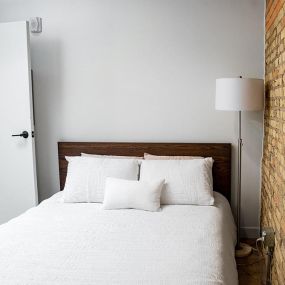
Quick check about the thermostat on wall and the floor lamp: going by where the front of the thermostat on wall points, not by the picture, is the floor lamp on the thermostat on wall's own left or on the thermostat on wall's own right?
on the thermostat on wall's own left

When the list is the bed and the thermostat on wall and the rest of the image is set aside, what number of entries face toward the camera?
2

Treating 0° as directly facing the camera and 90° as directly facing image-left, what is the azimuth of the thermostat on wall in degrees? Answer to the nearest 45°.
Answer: approximately 0°

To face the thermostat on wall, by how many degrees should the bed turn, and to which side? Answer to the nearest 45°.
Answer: approximately 135° to its right
